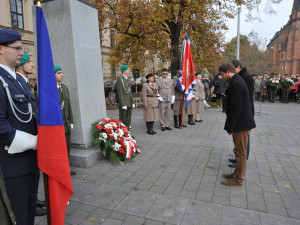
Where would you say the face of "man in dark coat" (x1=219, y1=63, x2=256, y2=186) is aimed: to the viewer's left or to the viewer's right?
to the viewer's left

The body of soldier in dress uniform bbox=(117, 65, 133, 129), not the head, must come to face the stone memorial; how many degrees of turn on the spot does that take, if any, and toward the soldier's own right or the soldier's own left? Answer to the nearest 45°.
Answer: approximately 90° to the soldier's own right

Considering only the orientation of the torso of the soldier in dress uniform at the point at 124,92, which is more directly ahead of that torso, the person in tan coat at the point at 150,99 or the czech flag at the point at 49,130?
the czech flag

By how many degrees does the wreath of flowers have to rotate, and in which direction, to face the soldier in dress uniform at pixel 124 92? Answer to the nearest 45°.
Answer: approximately 135° to its left

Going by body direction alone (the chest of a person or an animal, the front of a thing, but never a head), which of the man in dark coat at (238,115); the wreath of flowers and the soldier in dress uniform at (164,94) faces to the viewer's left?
the man in dark coat

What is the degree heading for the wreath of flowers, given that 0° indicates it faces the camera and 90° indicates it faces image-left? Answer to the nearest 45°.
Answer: approximately 315°

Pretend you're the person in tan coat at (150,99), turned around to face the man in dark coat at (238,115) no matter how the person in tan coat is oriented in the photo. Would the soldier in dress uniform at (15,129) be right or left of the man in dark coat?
right

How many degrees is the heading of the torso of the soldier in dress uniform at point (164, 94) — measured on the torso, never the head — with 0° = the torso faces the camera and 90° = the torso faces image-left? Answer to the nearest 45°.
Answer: approximately 0°

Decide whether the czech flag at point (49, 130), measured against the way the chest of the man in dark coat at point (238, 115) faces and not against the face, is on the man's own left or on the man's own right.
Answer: on the man's own left

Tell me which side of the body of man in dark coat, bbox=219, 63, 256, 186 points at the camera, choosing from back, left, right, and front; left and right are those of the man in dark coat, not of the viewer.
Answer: left

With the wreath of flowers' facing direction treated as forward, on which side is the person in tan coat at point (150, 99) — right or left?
on its left

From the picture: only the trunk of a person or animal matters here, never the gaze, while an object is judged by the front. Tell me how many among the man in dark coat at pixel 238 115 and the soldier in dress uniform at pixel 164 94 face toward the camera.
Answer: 1
